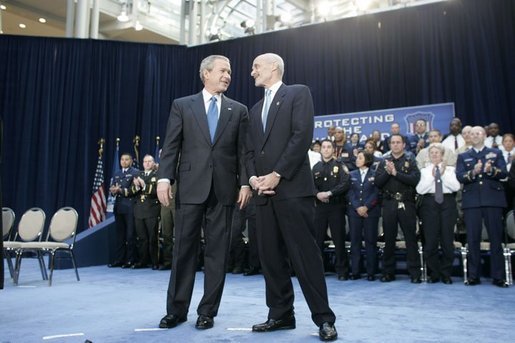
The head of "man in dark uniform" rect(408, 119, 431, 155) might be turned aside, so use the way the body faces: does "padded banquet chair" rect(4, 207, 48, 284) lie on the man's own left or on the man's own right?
on the man's own right

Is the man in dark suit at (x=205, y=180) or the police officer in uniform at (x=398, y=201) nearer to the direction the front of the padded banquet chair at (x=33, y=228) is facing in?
the man in dark suit

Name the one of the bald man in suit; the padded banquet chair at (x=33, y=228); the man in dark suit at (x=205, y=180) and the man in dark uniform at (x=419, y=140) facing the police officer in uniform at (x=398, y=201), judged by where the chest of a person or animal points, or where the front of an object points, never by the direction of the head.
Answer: the man in dark uniform at (x=419, y=140)

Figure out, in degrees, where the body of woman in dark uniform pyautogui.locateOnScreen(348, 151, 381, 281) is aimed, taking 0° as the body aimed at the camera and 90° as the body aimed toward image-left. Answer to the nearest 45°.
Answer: approximately 0°

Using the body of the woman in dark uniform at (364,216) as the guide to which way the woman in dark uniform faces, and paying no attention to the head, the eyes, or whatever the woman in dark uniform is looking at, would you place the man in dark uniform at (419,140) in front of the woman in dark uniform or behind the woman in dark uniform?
behind

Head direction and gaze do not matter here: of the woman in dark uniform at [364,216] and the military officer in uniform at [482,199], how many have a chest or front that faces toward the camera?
2

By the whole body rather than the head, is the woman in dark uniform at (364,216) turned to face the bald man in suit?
yes

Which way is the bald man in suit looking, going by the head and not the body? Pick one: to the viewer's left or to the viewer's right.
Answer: to the viewer's left
